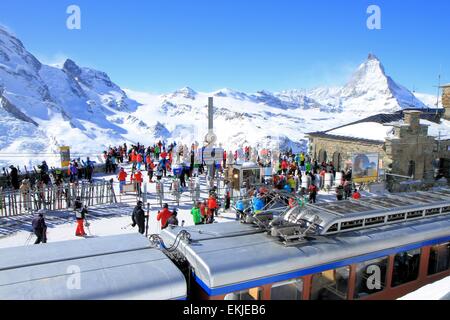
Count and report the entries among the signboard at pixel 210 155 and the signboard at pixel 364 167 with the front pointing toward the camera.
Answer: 2

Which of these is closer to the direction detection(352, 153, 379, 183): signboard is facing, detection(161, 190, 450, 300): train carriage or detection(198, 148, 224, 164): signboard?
the train carriage

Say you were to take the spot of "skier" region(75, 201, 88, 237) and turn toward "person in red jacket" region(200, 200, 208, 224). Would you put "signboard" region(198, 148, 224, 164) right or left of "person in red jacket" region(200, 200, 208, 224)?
left

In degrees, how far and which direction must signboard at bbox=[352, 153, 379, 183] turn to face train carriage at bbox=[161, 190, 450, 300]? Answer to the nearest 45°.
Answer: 0° — it already faces it

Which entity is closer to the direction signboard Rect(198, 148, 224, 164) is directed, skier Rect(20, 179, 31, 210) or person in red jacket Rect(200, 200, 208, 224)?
the person in red jacket

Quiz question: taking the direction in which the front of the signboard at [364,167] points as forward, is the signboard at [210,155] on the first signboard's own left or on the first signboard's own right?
on the first signboard's own right
